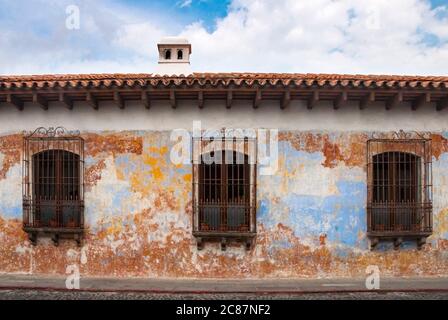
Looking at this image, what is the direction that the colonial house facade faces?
toward the camera
